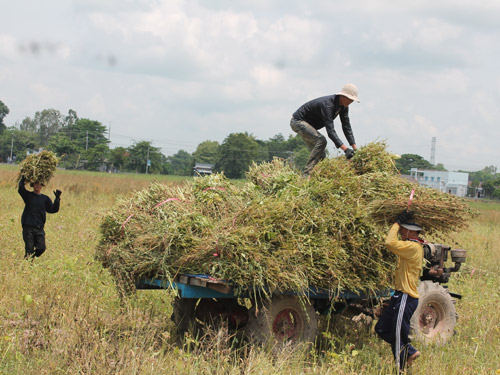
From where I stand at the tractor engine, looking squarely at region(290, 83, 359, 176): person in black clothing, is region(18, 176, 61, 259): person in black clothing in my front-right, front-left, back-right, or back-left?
front-left

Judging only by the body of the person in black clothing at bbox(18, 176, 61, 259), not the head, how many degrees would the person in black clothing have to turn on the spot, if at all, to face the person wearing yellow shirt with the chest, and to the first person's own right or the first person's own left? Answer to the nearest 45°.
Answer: approximately 45° to the first person's own left

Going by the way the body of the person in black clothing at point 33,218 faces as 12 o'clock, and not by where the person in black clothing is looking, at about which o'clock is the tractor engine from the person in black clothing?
The tractor engine is roughly at 10 o'clock from the person in black clothing.

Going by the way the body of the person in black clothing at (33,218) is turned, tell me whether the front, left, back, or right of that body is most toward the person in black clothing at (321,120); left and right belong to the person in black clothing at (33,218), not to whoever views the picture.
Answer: left

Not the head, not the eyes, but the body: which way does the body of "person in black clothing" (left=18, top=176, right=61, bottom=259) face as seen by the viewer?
toward the camera

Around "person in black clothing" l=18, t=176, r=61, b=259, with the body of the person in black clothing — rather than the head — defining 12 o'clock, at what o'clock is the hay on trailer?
The hay on trailer is roughly at 11 o'clock from the person in black clothing.
